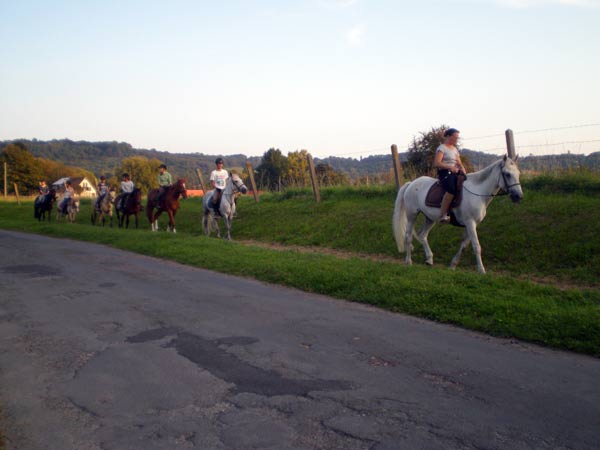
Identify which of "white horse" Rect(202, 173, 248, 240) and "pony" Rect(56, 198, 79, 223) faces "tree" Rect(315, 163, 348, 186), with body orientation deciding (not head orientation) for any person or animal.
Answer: the pony

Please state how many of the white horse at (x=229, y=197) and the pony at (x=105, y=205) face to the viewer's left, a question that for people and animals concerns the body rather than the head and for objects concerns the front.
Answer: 0

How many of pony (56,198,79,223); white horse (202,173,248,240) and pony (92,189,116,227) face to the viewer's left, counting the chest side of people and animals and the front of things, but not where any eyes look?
0

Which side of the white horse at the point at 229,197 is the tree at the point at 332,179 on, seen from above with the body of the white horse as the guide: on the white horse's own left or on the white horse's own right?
on the white horse's own left

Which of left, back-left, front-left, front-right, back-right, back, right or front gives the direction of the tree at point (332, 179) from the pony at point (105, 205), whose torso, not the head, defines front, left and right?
left

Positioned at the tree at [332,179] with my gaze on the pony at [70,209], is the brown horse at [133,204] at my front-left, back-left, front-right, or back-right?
front-left

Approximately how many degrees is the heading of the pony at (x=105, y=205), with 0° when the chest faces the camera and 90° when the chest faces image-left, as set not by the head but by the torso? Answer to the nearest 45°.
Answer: approximately 315°

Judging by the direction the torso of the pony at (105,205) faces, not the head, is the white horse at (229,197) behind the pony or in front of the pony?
in front

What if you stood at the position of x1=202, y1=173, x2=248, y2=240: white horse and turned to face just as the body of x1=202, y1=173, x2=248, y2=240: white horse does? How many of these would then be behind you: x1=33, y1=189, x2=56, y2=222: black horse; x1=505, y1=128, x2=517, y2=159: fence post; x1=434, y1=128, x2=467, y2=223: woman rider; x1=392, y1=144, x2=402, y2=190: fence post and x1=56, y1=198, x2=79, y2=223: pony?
2

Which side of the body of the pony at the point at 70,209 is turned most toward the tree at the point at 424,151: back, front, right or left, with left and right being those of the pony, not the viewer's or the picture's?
front

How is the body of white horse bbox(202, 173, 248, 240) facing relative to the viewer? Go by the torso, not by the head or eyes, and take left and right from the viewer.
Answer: facing the viewer and to the right of the viewer

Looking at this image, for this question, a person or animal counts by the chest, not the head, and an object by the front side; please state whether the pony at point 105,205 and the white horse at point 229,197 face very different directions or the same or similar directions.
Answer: same or similar directions

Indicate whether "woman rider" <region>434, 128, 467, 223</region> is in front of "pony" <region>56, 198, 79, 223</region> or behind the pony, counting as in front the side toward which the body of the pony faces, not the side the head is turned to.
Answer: in front

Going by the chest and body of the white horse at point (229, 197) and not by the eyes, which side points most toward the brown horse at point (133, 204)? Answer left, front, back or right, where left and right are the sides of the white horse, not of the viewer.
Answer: back

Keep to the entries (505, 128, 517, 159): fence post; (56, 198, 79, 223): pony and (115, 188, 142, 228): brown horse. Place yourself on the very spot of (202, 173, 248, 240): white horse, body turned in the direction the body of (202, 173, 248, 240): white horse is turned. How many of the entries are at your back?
2

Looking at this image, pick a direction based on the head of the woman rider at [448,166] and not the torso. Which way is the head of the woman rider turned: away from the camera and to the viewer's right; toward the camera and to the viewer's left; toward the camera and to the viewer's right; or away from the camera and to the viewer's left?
toward the camera and to the viewer's right

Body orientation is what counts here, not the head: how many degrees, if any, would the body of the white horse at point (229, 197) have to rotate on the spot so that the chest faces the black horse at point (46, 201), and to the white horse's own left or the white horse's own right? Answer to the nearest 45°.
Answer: approximately 180°
